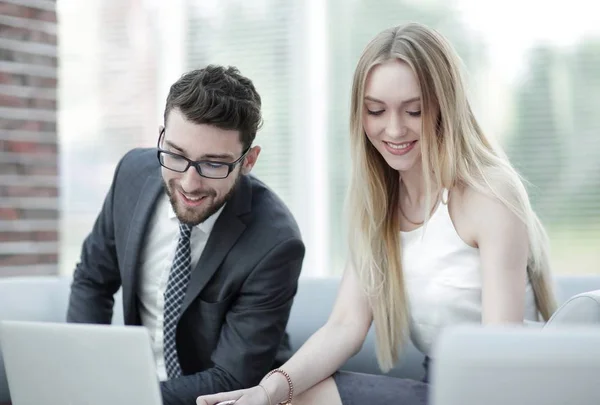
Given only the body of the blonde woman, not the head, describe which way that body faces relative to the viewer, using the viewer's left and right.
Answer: facing the viewer and to the left of the viewer

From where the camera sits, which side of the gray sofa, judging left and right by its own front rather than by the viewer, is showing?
front

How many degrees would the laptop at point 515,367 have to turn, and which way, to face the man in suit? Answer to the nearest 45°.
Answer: approximately 45° to its left

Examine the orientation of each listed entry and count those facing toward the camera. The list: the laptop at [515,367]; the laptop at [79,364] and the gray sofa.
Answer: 1

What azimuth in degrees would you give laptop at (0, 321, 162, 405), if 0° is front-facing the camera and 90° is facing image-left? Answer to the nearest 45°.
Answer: approximately 180°

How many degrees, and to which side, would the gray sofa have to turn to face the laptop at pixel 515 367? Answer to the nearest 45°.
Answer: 0° — it already faces it

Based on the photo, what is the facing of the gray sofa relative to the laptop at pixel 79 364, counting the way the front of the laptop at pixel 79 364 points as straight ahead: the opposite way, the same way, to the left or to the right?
the opposite way

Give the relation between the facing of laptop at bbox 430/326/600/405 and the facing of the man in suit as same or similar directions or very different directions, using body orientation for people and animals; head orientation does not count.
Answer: very different directions

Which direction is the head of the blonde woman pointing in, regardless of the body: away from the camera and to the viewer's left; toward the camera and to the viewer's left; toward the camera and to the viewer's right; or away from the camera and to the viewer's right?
toward the camera and to the viewer's left

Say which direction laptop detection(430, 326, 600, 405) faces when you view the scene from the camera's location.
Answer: facing away from the viewer
